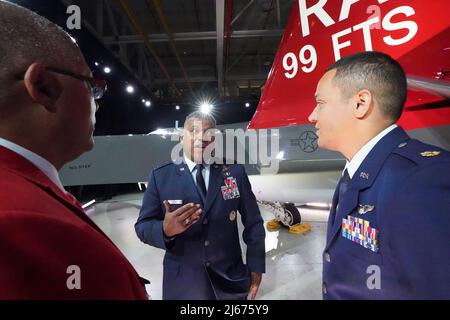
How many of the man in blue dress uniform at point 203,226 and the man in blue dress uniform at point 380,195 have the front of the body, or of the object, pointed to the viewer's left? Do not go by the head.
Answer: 1

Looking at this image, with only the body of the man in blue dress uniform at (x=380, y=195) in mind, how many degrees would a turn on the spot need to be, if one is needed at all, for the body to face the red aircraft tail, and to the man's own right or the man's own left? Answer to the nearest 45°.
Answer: approximately 90° to the man's own right

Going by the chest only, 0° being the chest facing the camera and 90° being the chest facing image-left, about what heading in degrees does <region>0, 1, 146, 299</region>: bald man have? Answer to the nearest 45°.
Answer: approximately 225°

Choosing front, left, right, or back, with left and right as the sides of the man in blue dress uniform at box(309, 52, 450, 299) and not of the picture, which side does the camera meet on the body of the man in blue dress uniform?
left

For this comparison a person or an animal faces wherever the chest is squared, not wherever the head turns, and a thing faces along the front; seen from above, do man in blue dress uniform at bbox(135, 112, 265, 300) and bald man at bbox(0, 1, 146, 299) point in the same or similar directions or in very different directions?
very different directions
